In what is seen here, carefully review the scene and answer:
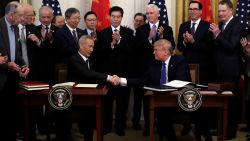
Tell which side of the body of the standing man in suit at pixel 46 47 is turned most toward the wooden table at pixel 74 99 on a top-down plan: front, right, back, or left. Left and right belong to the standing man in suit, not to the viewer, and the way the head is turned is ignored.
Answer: front

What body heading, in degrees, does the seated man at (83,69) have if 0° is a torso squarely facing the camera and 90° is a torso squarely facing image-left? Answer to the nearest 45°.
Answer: approximately 315°

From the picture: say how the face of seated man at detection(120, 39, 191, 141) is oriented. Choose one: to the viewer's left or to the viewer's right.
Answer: to the viewer's left

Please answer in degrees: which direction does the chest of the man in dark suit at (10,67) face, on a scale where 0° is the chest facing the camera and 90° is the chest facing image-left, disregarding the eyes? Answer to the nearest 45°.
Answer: approximately 315°

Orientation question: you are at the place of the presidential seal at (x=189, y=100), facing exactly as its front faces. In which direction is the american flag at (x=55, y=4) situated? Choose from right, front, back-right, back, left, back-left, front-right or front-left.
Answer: back-right

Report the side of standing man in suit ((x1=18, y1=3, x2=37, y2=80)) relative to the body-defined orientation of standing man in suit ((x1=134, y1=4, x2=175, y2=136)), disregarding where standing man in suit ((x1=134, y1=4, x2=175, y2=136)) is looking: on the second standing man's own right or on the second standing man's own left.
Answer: on the second standing man's own right

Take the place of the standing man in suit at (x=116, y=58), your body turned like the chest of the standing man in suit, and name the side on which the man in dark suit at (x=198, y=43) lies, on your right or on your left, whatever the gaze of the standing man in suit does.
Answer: on your left

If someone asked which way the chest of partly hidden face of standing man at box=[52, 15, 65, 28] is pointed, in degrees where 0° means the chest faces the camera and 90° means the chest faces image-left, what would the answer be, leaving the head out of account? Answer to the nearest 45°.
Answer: approximately 315°

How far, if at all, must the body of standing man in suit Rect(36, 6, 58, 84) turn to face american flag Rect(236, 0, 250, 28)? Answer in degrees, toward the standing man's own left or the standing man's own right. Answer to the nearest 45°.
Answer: approximately 90° to the standing man's own left

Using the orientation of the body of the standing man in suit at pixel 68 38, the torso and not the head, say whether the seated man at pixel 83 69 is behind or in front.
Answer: in front

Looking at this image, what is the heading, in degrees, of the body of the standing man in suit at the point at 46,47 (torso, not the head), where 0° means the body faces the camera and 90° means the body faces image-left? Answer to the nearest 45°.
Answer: approximately 0°
